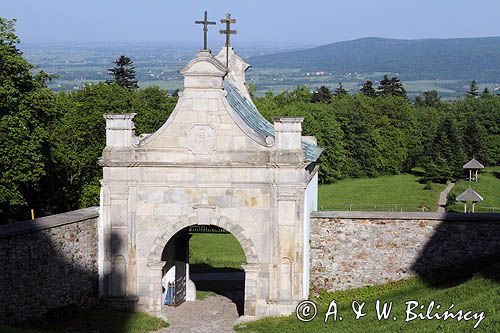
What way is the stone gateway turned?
toward the camera

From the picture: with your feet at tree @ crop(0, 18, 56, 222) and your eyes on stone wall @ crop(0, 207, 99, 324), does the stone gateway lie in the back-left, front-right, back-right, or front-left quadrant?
front-left

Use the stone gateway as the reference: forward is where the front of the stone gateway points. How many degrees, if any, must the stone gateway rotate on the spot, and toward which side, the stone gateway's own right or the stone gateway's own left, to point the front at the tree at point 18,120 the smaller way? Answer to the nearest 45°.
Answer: approximately 135° to the stone gateway's own right

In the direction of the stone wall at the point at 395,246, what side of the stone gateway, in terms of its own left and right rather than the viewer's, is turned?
left

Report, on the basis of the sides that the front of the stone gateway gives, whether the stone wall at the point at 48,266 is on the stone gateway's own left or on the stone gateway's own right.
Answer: on the stone gateway's own right

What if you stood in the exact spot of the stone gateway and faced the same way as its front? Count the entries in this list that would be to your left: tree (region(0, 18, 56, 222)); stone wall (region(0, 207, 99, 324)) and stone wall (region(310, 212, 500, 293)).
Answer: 1

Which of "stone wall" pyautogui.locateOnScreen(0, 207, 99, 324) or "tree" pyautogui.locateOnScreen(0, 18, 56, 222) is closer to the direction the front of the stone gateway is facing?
the stone wall
